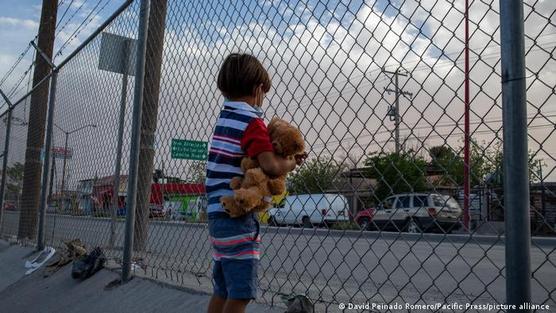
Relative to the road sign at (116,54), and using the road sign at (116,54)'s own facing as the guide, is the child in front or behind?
behind

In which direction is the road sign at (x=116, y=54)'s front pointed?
away from the camera

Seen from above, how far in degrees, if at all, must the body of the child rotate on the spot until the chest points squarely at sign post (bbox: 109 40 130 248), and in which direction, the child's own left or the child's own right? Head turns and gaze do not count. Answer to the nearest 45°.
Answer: approximately 90° to the child's own left

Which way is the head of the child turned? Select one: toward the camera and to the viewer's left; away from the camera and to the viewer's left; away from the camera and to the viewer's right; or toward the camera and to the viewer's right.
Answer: away from the camera and to the viewer's right

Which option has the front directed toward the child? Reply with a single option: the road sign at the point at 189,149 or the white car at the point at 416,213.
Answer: the road sign

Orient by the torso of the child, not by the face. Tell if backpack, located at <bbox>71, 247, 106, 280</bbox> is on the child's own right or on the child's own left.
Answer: on the child's own left

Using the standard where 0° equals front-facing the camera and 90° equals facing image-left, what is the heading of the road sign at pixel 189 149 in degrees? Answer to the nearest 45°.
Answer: approximately 0°

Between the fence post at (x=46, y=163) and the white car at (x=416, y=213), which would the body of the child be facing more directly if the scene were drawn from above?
the white car

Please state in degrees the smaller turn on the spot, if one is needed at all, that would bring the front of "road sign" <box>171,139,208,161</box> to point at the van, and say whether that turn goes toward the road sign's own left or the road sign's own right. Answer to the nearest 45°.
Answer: approximately 45° to the road sign's own left

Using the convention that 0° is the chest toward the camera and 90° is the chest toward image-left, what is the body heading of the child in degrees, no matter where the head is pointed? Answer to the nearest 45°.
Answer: approximately 225°

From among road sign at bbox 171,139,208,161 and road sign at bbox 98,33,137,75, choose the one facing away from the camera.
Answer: road sign at bbox 98,33,137,75
